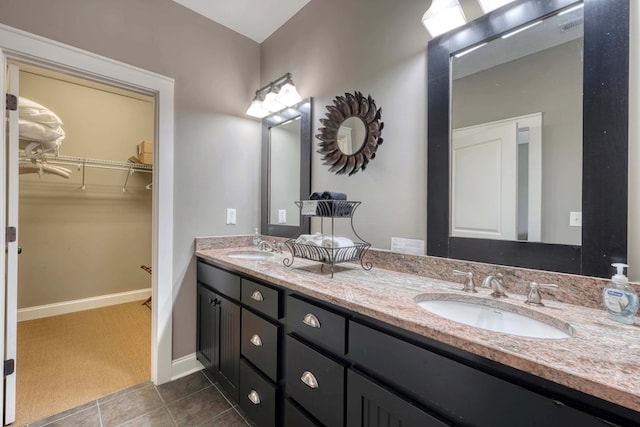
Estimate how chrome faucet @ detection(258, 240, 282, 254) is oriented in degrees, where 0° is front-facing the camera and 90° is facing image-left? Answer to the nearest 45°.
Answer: approximately 45°

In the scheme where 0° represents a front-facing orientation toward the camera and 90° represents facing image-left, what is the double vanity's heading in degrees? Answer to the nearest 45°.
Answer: approximately 45°

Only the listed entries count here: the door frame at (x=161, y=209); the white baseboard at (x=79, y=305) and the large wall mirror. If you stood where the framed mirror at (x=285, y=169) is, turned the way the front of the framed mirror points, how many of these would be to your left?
1

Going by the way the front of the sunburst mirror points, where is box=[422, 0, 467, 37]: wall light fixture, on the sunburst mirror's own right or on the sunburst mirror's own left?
on the sunburst mirror's own left

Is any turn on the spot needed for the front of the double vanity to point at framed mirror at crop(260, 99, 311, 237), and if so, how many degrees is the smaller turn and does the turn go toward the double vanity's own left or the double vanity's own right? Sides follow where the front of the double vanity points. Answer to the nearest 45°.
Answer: approximately 90° to the double vanity's own right

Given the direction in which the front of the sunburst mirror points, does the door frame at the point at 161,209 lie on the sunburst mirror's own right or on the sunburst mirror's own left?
on the sunburst mirror's own right

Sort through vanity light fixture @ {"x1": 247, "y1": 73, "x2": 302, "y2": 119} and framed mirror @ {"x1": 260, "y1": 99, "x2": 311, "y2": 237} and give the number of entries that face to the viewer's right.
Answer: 0

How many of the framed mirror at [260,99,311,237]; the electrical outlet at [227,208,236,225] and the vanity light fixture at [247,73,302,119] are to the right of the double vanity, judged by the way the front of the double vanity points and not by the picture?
3

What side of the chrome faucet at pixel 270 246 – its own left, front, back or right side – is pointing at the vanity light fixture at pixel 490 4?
left

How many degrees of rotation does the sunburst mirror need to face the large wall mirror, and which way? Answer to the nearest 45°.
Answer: approximately 90° to its left

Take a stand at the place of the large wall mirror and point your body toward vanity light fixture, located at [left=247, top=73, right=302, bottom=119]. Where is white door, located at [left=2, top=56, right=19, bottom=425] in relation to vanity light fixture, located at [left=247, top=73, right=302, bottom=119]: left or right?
left
